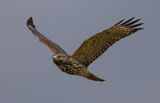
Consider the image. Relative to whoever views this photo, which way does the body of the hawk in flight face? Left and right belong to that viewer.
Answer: facing the viewer and to the left of the viewer
